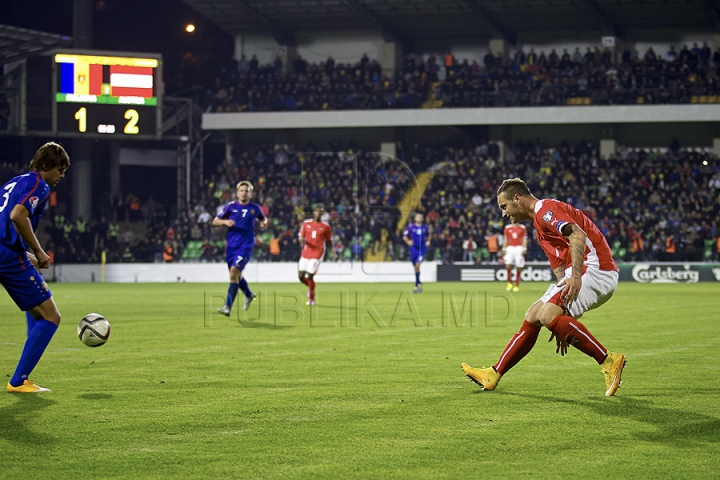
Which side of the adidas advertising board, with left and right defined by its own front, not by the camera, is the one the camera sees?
front

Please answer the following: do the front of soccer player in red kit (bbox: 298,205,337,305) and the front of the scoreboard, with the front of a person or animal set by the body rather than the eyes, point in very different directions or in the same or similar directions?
same or similar directions

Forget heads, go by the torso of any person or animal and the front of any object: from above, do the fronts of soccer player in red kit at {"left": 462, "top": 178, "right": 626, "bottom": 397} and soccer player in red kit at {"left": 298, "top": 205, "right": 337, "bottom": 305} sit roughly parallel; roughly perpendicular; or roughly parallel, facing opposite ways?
roughly perpendicular

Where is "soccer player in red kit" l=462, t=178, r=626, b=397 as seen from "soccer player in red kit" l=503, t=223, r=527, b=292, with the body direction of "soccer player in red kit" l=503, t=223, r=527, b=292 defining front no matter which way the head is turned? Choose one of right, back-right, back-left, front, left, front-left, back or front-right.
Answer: front

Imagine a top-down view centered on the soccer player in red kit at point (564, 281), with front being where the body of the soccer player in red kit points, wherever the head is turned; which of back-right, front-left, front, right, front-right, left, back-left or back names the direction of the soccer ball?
front

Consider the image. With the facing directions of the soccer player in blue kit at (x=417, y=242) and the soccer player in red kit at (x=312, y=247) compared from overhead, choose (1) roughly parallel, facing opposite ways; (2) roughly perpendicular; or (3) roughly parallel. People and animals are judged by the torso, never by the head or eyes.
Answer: roughly parallel

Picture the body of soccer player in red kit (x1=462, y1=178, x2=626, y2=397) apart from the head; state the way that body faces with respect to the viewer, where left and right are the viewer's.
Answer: facing to the left of the viewer

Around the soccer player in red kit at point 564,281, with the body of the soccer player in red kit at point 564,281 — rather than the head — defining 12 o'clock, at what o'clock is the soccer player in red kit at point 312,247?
the soccer player in red kit at point 312,247 is roughly at 2 o'clock from the soccer player in red kit at point 564,281.

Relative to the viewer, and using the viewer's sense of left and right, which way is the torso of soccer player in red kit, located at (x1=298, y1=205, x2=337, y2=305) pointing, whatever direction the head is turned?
facing the viewer

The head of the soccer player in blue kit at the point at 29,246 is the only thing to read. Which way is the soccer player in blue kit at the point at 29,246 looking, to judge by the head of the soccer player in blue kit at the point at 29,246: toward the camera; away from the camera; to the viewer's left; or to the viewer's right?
to the viewer's right

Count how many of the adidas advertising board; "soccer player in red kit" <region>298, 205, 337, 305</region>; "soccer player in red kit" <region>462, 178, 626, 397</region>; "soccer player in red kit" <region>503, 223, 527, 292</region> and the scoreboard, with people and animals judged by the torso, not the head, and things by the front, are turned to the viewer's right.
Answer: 0

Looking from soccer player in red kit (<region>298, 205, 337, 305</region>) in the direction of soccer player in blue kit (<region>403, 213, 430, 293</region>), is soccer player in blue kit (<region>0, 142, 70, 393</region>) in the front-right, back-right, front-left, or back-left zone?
back-right

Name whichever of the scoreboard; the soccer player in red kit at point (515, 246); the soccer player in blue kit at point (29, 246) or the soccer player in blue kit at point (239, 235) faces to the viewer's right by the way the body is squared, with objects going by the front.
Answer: the soccer player in blue kit at point (29, 246)

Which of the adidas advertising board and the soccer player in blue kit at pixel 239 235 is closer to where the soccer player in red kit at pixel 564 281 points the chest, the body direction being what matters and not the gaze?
the soccer player in blue kit

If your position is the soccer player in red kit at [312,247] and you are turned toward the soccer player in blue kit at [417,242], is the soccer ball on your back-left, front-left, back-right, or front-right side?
back-right

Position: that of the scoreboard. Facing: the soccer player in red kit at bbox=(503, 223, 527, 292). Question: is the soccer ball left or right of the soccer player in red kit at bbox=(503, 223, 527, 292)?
right

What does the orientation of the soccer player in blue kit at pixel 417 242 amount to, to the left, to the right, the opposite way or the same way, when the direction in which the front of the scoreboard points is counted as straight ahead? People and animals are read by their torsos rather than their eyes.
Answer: the same way

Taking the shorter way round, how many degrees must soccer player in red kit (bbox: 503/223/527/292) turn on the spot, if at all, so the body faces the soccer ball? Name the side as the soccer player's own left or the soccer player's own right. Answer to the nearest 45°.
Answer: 0° — they already face it
